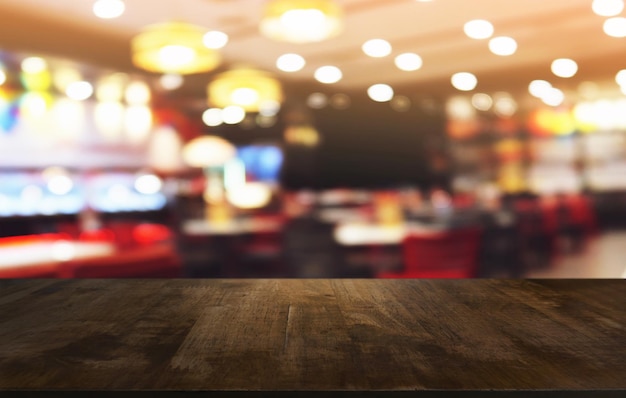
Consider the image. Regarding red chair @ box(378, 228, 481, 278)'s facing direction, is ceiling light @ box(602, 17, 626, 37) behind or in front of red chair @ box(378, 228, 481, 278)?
behind
